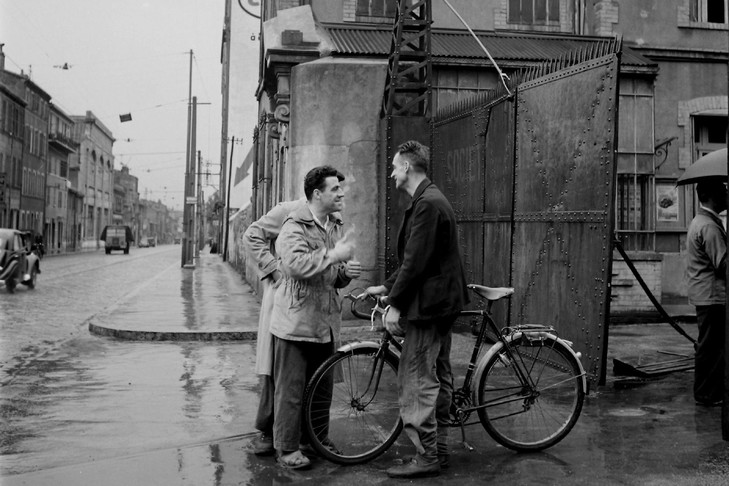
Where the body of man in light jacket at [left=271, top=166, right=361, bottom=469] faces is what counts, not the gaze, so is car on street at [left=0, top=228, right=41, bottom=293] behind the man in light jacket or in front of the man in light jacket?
behind

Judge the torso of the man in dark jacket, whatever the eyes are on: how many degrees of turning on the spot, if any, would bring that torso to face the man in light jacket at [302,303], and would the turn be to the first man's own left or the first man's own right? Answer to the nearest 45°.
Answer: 0° — they already face them

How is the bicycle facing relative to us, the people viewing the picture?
facing to the left of the viewer

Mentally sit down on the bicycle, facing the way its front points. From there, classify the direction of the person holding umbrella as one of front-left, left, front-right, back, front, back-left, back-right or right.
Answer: back-right

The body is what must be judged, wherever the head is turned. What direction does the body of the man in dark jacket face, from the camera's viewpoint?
to the viewer's left

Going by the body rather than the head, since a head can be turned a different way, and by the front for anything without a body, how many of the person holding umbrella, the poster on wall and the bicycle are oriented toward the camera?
1

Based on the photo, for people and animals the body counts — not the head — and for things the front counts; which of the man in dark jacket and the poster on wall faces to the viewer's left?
the man in dark jacket

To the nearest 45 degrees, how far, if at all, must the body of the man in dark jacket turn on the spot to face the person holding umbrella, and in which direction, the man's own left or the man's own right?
approximately 135° to the man's own right
